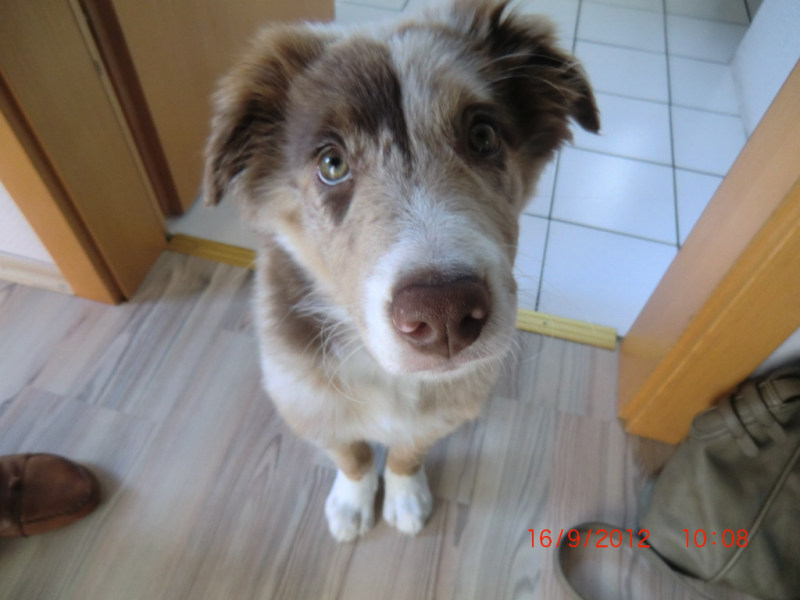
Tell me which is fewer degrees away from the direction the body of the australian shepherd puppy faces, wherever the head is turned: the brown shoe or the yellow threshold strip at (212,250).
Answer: the brown shoe

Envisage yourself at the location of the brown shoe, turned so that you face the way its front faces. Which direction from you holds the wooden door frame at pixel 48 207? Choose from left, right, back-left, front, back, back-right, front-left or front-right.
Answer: front-left

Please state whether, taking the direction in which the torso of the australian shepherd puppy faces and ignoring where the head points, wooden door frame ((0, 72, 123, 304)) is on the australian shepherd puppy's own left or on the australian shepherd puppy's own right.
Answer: on the australian shepherd puppy's own right

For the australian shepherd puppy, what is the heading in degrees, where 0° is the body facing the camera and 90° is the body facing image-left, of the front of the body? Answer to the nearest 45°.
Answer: approximately 0°

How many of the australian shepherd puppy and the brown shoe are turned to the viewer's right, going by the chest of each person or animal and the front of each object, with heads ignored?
1

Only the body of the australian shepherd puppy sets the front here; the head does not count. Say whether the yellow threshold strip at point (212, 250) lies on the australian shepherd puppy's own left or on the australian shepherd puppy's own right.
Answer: on the australian shepherd puppy's own right

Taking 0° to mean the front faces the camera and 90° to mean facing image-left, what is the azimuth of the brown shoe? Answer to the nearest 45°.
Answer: approximately 270°

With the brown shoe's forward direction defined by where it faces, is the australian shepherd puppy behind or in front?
in front

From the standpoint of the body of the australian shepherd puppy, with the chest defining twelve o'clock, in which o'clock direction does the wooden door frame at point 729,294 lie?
The wooden door frame is roughly at 9 o'clock from the australian shepherd puppy.
